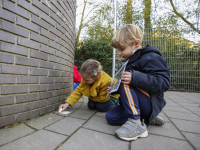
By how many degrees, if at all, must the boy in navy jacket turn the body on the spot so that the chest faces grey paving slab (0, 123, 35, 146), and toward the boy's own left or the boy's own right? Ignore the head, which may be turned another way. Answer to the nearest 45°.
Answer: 0° — they already face it

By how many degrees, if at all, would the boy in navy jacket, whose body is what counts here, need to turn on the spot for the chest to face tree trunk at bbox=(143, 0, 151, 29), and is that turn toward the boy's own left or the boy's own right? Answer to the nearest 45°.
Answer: approximately 90° to the boy's own right

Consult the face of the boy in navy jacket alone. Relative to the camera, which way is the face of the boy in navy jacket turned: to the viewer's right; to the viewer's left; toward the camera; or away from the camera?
to the viewer's left

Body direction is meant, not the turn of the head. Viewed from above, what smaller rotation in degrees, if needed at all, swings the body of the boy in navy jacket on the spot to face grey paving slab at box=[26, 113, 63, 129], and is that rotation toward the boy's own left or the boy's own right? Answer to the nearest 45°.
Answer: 0° — they already face it

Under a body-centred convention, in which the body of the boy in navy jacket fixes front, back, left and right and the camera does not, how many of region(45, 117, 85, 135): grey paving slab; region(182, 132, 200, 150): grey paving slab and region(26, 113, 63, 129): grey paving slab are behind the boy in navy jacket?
1

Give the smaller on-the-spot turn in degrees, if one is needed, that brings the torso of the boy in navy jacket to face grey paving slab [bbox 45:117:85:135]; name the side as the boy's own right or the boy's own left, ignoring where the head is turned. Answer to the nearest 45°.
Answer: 0° — they already face it

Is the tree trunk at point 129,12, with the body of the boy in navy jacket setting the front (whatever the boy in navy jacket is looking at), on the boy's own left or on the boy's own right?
on the boy's own right

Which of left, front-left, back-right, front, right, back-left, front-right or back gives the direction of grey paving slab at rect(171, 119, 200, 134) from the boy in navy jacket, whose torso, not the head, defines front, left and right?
back-right

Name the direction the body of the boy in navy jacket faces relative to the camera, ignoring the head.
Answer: to the viewer's left

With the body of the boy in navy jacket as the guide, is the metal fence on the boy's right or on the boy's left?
on the boy's right

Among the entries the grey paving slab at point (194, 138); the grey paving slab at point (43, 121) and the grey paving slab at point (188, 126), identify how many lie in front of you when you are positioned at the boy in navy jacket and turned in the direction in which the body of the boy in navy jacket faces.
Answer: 1
